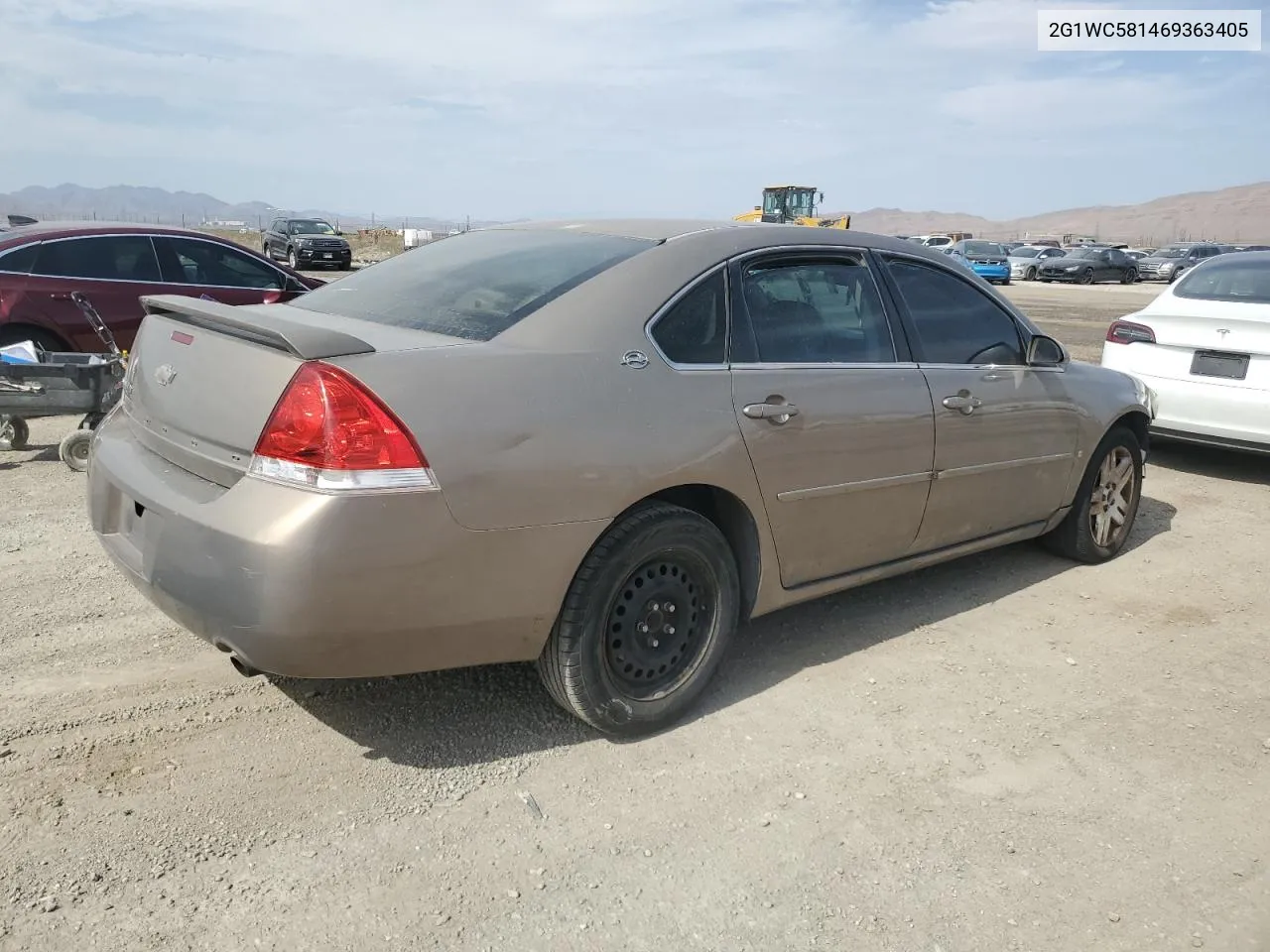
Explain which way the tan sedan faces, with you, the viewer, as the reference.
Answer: facing away from the viewer and to the right of the viewer

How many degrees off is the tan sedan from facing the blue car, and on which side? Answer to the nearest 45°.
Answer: approximately 45° to its left

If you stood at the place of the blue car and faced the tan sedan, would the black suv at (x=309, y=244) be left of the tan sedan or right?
right

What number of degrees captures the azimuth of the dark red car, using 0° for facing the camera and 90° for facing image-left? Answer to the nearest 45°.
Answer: approximately 270°

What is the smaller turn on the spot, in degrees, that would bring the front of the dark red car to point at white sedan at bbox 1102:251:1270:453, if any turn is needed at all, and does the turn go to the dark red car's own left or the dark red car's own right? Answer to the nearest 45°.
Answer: approximately 45° to the dark red car's own right

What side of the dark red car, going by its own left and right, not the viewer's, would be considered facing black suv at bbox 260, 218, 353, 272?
left

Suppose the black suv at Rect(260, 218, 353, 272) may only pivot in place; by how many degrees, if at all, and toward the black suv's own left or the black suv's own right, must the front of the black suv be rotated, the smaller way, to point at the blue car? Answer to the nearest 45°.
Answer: approximately 45° to the black suv's own left

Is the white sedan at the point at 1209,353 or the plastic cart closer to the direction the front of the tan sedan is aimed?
the white sedan
